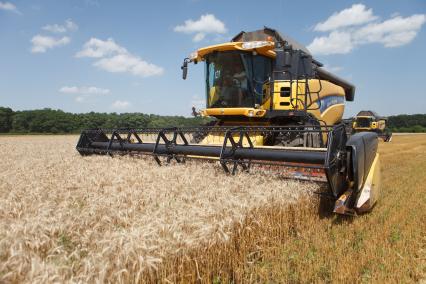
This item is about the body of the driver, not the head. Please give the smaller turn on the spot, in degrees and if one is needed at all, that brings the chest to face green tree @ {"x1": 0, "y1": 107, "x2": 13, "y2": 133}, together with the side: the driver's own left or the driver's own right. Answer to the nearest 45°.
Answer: approximately 90° to the driver's own right

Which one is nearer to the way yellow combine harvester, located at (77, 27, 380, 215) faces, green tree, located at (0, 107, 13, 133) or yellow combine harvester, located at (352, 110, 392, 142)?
the green tree

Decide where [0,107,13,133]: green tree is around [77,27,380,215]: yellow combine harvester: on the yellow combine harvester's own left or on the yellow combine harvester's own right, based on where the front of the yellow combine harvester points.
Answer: on the yellow combine harvester's own right

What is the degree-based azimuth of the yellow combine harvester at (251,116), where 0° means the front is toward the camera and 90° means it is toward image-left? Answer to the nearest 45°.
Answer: approximately 45°

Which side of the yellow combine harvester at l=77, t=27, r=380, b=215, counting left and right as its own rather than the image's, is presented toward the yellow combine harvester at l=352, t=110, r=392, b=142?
back

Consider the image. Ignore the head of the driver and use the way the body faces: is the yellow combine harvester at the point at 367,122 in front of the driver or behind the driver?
behind

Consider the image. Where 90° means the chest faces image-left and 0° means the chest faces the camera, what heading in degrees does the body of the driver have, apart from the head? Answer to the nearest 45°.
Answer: approximately 45°
